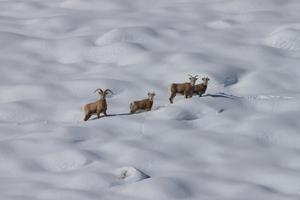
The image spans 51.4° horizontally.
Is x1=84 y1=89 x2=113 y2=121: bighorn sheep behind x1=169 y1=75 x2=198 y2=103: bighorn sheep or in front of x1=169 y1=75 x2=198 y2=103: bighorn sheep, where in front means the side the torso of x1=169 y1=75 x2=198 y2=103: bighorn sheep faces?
behind

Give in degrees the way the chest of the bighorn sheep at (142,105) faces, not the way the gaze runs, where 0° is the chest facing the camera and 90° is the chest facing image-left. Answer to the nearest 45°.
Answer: approximately 270°

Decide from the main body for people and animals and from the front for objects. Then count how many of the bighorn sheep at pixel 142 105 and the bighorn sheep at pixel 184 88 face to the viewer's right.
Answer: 2

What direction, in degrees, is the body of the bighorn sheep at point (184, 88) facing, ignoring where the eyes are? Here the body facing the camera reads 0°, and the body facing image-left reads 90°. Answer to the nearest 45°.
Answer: approximately 270°

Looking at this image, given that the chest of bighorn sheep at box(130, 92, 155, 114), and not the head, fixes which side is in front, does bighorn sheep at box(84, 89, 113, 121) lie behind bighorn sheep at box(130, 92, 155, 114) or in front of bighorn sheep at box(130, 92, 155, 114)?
behind

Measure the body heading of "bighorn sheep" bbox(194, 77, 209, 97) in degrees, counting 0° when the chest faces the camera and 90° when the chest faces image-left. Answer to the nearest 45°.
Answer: approximately 270°
